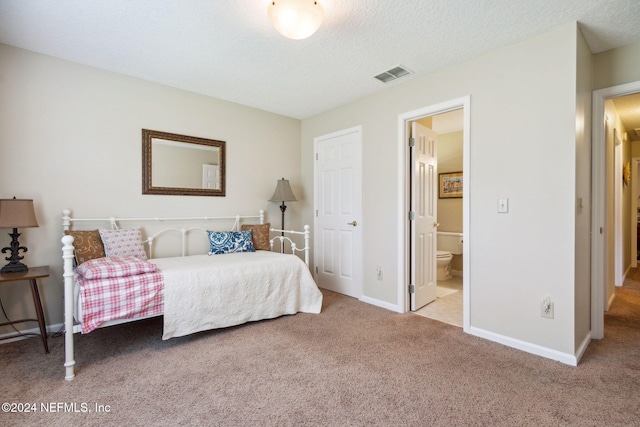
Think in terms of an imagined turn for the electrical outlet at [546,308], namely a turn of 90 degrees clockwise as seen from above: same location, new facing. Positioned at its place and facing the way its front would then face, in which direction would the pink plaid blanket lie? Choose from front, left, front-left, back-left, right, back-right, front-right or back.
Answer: front-left

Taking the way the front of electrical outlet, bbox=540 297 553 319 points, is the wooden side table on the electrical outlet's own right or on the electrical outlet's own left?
on the electrical outlet's own right

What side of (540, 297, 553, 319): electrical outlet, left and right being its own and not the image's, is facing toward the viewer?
front

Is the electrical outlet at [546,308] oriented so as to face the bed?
no

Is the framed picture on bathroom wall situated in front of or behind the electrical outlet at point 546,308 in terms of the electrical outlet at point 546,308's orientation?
behind

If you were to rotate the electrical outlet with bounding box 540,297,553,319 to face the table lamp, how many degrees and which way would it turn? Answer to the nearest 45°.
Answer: approximately 45° to its right

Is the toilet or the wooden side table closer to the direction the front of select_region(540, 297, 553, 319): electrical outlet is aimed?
the wooden side table

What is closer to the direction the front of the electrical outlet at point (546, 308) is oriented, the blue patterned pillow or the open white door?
the blue patterned pillow

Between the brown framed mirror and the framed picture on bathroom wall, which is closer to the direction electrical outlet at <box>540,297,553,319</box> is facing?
the brown framed mirror

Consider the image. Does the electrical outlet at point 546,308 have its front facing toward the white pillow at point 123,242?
no

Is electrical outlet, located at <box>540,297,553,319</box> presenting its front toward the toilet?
no

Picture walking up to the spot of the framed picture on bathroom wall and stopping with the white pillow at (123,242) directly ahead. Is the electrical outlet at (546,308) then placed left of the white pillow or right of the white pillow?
left
